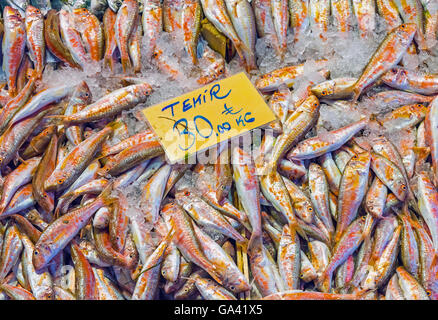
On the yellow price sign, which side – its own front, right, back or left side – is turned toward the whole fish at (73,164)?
right

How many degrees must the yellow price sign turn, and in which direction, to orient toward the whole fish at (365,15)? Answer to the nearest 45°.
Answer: approximately 135° to its left

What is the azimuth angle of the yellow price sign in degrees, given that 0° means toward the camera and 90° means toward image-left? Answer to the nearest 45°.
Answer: approximately 0°

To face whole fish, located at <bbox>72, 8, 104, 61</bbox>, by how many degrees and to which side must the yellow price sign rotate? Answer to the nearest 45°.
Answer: approximately 135° to its right

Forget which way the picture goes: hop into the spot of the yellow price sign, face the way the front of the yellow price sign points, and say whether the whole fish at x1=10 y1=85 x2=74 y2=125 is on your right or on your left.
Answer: on your right

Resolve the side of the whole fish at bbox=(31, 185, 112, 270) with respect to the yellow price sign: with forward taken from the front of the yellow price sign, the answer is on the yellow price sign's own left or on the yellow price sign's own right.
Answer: on the yellow price sign's own right

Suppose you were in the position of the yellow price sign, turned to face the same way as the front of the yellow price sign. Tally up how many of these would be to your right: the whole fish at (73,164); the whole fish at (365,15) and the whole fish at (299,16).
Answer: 1

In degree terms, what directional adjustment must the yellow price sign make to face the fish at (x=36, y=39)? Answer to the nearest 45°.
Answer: approximately 135° to its right
